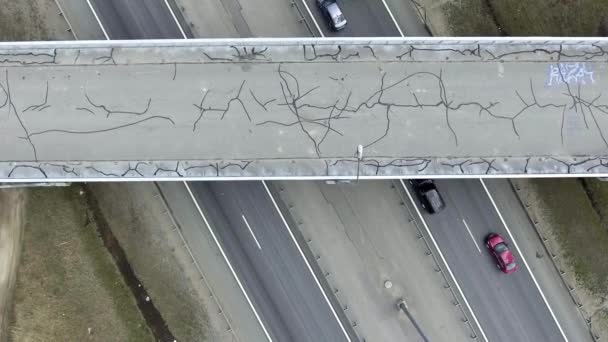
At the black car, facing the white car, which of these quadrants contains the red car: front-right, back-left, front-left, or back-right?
back-right

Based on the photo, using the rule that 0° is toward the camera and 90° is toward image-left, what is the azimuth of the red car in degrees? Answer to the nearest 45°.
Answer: approximately 135°
